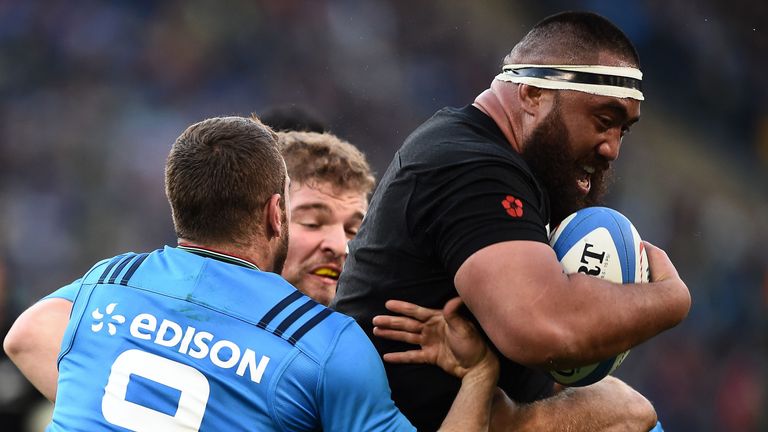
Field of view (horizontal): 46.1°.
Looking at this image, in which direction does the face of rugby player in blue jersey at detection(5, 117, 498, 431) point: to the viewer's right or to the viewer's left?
to the viewer's right

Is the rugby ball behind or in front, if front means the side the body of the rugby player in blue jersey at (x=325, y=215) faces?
in front
